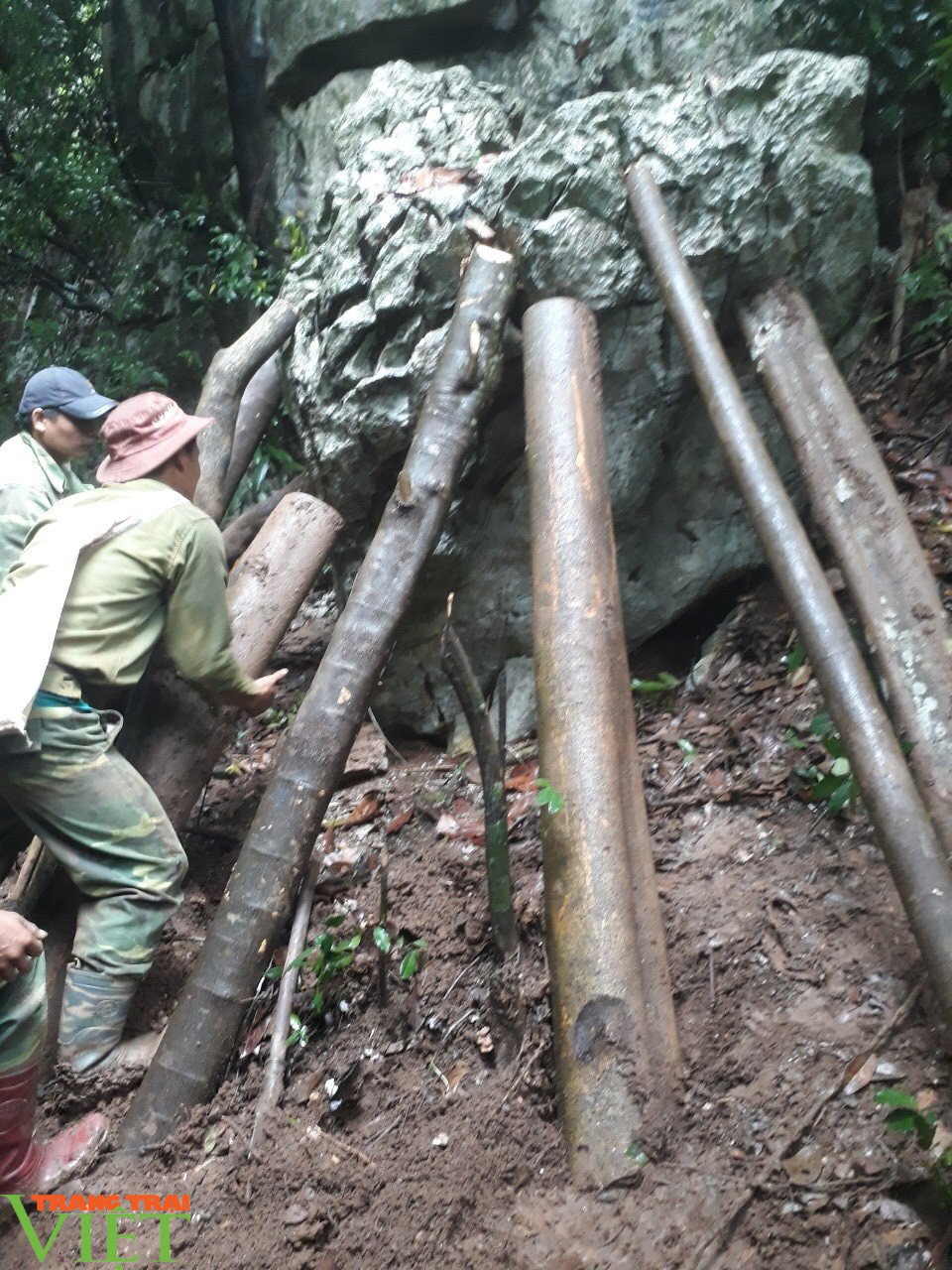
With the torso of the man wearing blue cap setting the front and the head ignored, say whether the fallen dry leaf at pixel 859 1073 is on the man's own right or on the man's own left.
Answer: on the man's own right

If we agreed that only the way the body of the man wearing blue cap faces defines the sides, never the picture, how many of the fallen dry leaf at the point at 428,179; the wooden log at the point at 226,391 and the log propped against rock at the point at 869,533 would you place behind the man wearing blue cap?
0

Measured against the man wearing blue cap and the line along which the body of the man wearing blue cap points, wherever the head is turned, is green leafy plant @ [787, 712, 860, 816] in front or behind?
in front

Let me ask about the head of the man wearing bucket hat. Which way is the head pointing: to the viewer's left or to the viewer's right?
to the viewer's right

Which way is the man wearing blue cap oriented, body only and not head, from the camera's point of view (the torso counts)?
to the viewer's right

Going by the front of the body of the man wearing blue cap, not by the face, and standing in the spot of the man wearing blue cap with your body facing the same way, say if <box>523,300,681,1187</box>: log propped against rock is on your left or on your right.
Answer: on your right
